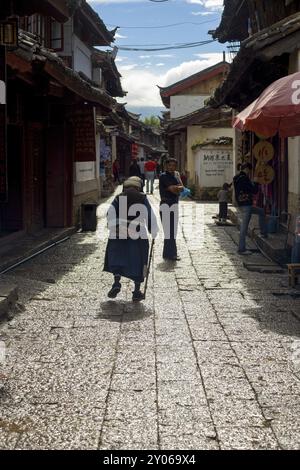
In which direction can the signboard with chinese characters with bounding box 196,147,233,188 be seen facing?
toward the camera

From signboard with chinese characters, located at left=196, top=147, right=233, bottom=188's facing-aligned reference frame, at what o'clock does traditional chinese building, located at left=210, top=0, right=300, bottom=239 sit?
The traditional chinese building is roughly at 12 o'clock from the signboard with chinese characters.

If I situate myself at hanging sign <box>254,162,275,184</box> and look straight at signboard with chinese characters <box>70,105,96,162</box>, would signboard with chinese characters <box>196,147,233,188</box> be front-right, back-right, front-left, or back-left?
front-right

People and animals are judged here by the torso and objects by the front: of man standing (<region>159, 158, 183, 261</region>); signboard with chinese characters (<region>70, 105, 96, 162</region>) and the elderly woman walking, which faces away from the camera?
the elderly woman walking

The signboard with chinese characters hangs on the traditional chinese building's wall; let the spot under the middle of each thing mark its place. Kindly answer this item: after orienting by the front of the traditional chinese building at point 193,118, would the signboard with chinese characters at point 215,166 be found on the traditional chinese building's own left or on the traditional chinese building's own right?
on the traditional chinese building's own left

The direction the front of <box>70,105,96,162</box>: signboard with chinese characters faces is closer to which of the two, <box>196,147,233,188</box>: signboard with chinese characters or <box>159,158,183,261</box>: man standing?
the man standing

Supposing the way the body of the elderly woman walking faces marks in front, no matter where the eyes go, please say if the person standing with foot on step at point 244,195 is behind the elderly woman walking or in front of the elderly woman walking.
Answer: in front

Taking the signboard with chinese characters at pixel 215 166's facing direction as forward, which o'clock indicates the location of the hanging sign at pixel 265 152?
The hanging sign is roughly at 12 o'clock from the signboard with chinese characters.

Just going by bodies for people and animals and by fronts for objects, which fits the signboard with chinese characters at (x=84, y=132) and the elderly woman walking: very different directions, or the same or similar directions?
very different directions

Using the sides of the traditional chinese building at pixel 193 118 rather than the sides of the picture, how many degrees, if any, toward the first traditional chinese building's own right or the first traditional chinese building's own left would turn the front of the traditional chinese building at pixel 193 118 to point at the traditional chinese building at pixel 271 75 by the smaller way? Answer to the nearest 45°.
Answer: approximately 45° to the first traditional chinese building's own left

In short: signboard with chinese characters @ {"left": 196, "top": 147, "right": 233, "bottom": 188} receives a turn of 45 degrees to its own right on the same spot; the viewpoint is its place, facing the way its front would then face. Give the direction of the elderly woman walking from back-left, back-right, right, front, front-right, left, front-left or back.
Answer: front-left

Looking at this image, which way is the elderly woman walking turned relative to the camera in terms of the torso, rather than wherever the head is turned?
away from the camera

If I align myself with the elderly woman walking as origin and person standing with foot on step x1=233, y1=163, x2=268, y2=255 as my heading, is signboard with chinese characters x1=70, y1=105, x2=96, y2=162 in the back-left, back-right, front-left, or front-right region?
front-left
